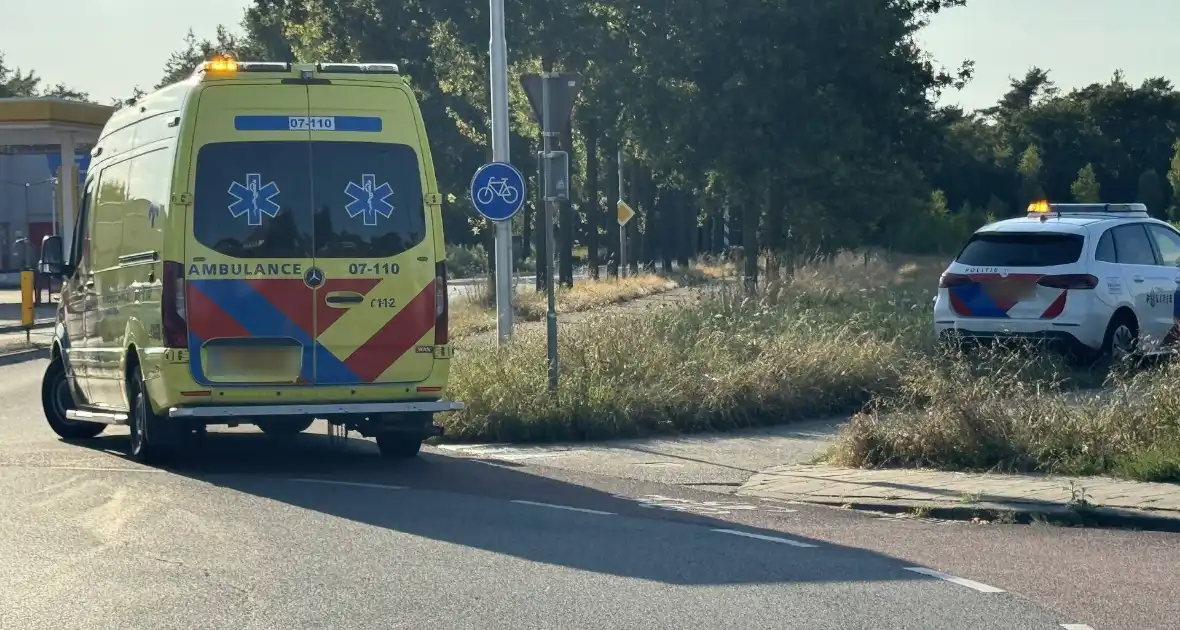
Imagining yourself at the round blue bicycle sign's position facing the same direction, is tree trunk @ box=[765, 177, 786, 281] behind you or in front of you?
behind

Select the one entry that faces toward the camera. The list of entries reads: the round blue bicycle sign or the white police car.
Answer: the round blue bicycle sign

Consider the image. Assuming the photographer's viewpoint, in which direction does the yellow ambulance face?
facing away from the viewer

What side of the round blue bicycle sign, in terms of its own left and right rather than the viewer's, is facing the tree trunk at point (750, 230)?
back

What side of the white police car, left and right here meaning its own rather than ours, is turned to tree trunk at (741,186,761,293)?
left

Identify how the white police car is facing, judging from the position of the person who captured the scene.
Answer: facing away from the viewer and to the right of the viewer

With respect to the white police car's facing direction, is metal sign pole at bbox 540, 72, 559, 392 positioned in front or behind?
behind

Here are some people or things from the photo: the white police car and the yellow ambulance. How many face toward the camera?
0

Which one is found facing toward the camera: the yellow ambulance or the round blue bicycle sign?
the round blue bicycle sign

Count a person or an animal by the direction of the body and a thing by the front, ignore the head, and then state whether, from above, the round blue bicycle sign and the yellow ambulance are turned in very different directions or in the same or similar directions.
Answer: very different directions

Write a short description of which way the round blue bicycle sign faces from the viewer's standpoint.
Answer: facing the viewer

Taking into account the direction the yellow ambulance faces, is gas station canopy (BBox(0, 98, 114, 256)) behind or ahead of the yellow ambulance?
ahead

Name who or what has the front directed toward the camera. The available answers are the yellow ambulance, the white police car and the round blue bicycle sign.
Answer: the round blue bicycle sign

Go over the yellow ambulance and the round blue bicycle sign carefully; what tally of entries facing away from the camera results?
1
